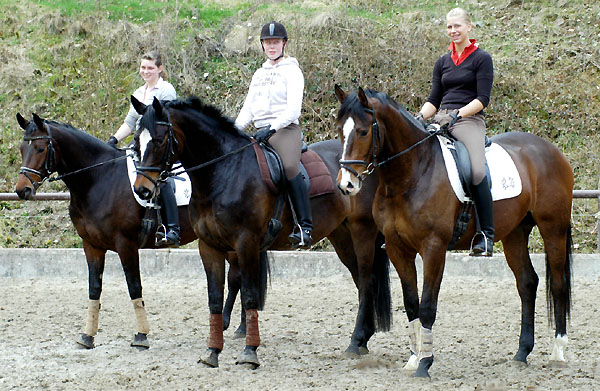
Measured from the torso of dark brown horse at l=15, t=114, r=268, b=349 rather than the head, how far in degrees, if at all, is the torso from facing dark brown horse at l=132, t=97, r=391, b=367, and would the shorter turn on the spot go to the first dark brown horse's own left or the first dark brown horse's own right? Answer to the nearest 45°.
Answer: approximately 90° to the first dark brown horse's own left

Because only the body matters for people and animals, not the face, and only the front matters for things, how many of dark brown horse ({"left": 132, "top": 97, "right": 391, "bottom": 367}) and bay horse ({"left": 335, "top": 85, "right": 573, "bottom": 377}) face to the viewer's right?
0

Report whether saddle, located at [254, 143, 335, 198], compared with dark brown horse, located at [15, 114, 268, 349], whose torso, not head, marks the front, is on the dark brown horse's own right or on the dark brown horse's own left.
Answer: on the dark brown horse's own left

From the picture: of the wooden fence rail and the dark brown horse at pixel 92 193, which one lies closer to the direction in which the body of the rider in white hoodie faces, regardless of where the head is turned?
the dark brown horse

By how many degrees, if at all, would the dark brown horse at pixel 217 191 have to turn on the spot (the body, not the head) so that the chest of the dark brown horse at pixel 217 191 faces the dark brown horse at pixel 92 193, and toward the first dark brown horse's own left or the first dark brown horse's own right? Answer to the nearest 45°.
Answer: approximately 90° to the first dark brown horse's own right

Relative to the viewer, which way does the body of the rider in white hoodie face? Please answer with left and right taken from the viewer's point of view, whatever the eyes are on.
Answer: facing the viewer and to the left of the viewer

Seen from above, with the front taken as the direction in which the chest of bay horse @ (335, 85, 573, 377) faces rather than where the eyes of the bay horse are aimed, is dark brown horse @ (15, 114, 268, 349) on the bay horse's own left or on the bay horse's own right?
on the bay horse's own right

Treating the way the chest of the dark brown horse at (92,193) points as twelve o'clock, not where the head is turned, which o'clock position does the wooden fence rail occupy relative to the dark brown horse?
The wooden fence rail is roughly at 4 o'clock from the dark brown horse.
